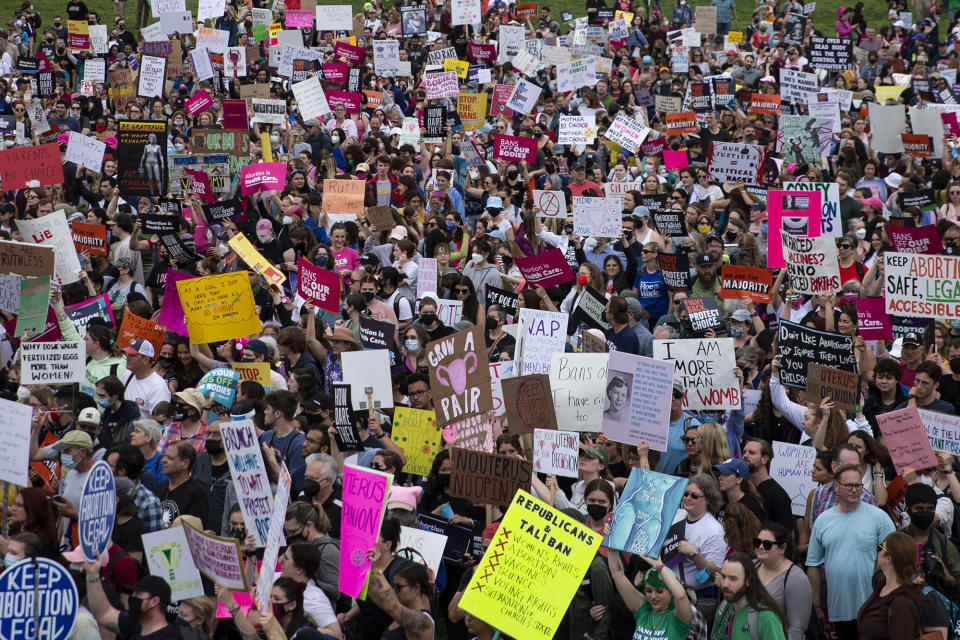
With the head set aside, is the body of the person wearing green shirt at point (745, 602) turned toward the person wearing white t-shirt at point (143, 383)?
no

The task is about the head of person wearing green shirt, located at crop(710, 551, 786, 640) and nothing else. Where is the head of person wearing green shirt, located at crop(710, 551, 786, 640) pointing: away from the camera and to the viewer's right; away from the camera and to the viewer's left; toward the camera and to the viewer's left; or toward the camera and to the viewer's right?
toward the camera and to the viewer's left

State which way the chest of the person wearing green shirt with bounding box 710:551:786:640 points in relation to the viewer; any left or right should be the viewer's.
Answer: facing the viewer and to the left of the viewer
